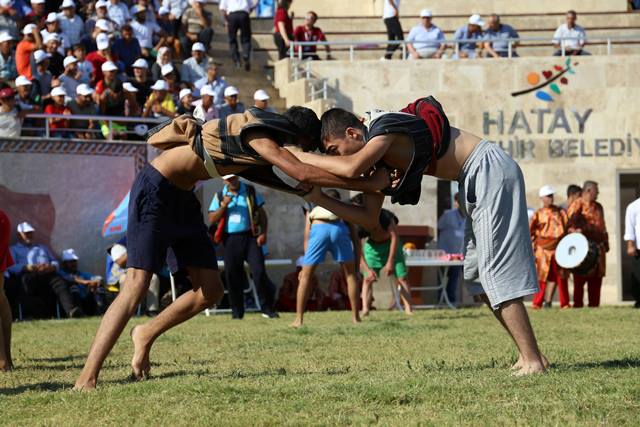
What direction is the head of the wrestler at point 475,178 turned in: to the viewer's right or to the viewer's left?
to the viewer's left

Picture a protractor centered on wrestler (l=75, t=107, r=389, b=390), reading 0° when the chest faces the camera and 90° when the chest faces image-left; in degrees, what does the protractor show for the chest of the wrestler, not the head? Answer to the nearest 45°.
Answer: approximately 270°

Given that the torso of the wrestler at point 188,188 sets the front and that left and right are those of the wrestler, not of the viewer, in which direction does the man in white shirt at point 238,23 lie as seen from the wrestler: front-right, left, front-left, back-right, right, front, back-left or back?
left

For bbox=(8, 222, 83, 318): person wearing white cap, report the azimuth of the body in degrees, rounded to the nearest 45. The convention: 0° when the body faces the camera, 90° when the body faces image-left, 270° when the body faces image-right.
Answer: approximately 315°

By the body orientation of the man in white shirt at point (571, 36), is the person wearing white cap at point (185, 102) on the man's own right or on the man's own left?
on the man's own right
